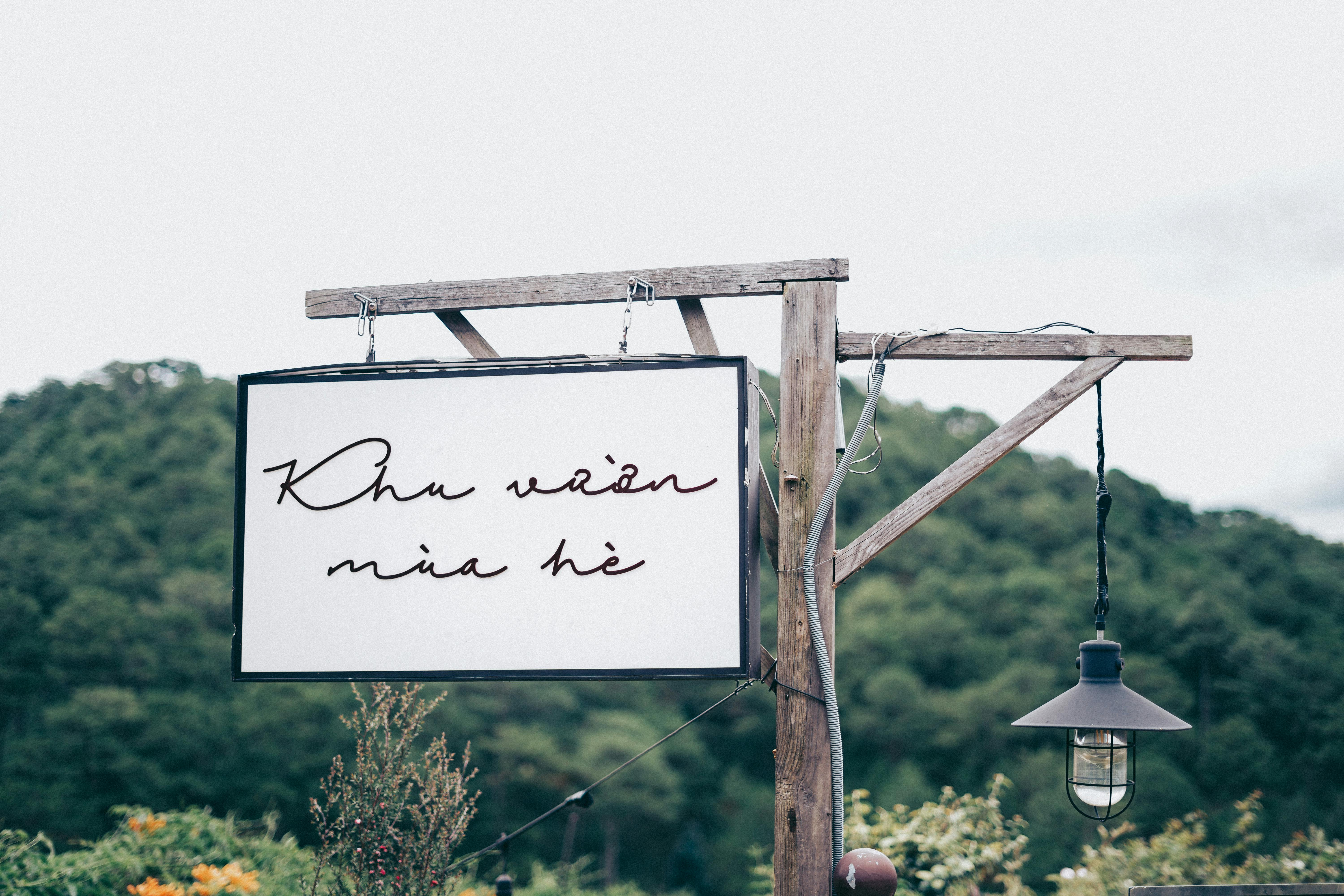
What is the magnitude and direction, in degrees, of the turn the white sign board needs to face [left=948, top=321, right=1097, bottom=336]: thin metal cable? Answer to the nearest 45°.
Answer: approximately 90° to its left

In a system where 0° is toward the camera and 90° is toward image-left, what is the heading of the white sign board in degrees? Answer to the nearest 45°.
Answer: approximately 0°

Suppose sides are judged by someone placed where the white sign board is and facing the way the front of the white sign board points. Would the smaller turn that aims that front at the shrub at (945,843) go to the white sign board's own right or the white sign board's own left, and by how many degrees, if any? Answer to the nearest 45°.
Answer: approximately 135° to the white sign board's own left

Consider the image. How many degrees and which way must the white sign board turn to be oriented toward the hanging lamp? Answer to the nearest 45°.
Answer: approximately 90° to its left
